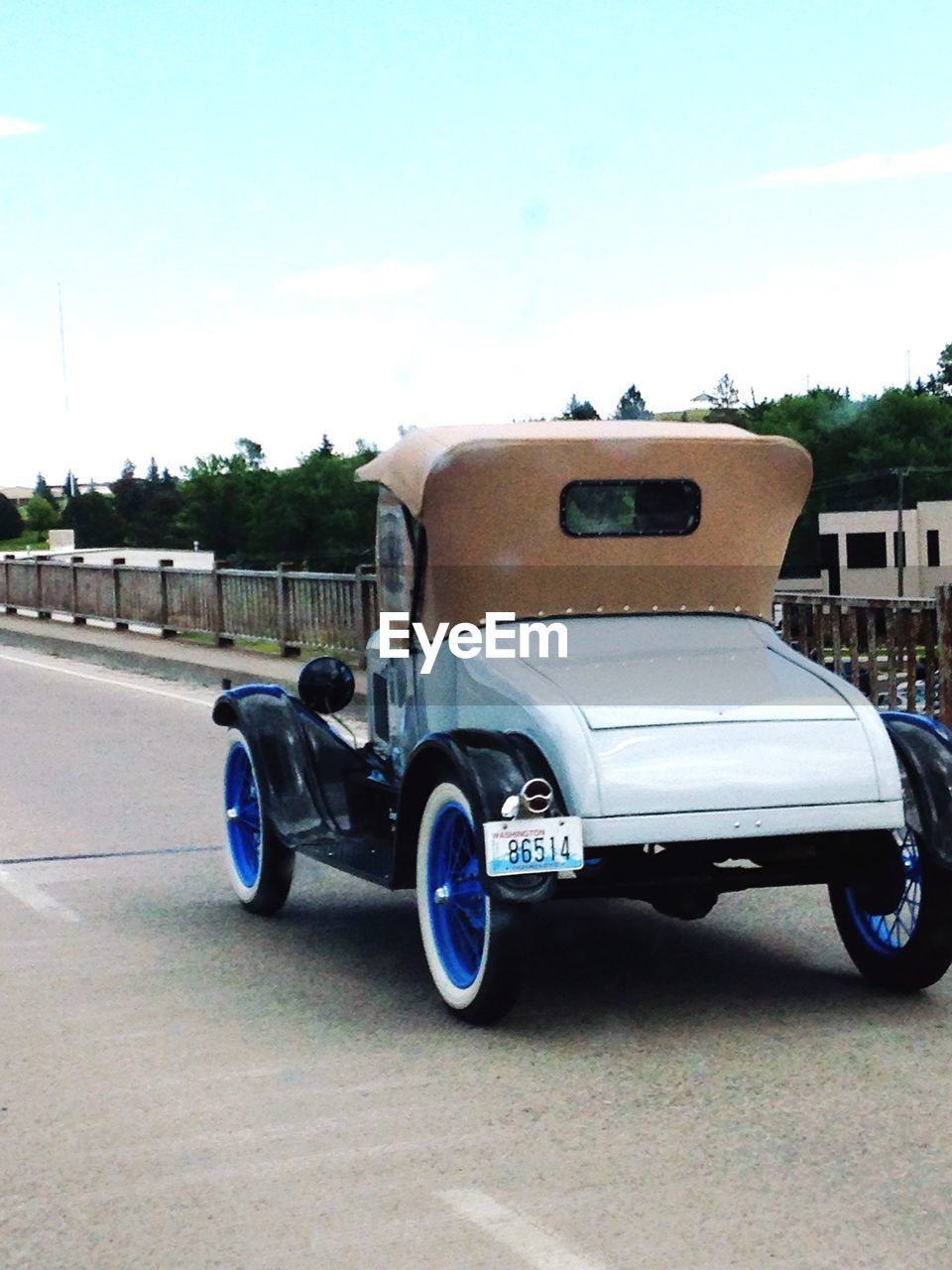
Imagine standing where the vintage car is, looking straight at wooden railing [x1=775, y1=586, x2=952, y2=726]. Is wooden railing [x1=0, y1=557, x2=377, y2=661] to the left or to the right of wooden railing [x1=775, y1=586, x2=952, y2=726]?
left

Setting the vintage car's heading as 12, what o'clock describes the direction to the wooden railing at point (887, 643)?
The wooden railing is roughly at 2 o'clock from the vintage car.

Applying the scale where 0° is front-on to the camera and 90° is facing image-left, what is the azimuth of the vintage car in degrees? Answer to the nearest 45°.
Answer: approximately 135°
